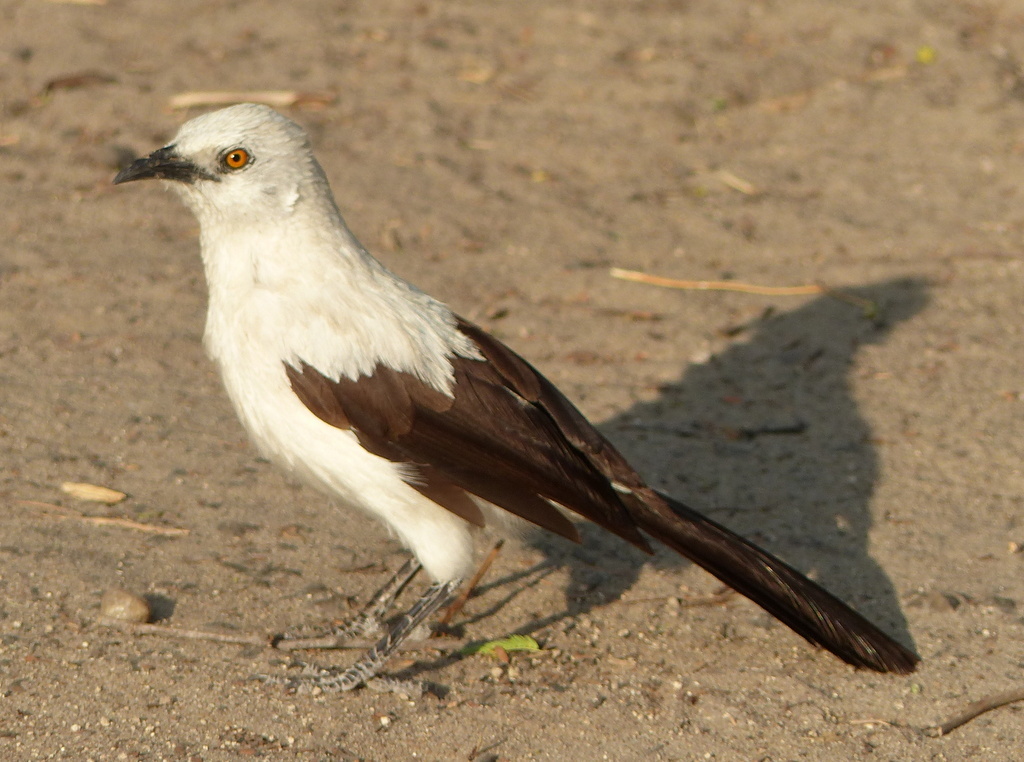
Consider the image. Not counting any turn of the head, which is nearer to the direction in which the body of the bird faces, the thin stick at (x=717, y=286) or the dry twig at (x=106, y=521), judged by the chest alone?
the dry twig

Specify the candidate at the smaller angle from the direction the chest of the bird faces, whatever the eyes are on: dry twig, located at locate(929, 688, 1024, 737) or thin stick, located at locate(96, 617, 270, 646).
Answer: the thin stick

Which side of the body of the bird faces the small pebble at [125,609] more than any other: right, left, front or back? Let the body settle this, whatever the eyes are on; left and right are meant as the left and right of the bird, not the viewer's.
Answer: front

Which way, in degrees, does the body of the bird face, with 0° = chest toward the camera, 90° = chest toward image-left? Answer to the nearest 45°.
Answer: approximately 90°

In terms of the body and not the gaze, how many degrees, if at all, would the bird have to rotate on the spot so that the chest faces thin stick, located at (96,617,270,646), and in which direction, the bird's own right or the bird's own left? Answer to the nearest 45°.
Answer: approximately 45° to the bird's own left

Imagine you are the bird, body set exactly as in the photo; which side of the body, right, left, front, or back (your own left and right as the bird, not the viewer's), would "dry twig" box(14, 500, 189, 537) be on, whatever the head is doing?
front

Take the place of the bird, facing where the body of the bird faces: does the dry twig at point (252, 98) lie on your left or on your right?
on your right

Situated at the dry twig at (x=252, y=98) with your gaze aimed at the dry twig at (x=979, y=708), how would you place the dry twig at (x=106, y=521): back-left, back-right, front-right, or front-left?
front-right
